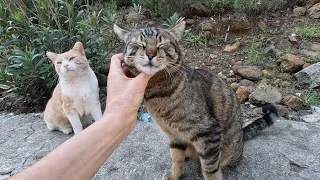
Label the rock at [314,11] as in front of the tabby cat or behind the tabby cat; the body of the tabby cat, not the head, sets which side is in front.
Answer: behind

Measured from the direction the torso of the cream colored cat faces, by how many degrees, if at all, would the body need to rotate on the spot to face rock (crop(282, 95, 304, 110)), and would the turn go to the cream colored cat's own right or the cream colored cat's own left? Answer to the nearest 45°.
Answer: approximately 45° to the cream colored cat's own left

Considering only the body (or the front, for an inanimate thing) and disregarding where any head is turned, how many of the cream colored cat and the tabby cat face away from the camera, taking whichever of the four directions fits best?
0

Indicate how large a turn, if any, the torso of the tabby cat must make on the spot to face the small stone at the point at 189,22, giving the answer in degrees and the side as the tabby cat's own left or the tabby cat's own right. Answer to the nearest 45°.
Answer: approximately 135° to the tabby cat's own right

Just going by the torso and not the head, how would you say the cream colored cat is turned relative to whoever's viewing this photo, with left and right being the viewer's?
facing the viewer and to the right of the viewer

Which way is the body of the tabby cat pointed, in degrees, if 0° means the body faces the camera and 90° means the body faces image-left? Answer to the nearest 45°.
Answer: approximately 45°

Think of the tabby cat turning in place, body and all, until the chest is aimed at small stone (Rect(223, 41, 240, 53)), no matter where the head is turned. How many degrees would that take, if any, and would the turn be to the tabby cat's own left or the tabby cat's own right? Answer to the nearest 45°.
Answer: approximately 135° to the tabby cat's own right

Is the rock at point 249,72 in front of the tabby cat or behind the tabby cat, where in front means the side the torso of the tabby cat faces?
behind

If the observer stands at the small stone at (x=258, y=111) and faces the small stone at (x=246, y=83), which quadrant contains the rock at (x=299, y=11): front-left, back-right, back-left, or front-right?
front-right
